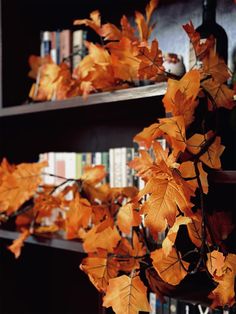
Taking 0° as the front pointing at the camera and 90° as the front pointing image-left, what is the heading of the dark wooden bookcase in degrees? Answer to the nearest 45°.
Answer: approximately 45°
